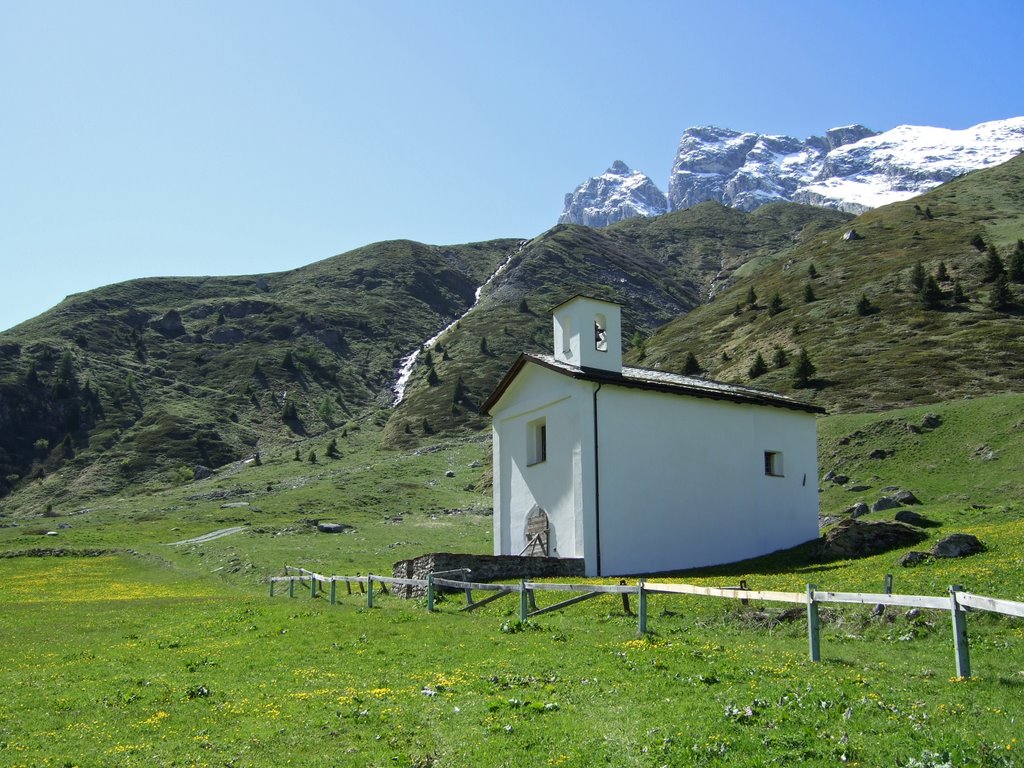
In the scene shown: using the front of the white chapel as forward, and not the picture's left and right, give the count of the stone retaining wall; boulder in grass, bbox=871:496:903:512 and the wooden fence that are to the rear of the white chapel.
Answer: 1

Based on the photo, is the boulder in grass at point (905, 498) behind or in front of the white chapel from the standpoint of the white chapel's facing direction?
behind

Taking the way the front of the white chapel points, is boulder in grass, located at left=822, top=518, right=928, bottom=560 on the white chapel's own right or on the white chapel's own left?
on the white chapel's own left

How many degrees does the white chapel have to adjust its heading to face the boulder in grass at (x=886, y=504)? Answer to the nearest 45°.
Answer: approximately 180°

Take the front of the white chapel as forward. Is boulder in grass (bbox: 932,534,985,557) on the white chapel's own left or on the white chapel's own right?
on the white chapel's own left

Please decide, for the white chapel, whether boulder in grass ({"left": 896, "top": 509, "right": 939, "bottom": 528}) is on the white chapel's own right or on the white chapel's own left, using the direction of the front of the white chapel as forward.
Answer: on the white chapel's own left

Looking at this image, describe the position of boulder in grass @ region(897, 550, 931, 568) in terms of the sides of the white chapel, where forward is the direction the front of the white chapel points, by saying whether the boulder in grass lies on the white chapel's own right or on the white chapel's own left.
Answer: on the white chapel's own left

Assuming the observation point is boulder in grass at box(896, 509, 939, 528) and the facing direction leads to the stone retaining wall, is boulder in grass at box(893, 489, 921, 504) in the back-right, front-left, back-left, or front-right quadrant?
back-right

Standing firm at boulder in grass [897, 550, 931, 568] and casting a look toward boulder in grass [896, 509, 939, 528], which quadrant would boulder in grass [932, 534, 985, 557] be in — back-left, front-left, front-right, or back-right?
front-right

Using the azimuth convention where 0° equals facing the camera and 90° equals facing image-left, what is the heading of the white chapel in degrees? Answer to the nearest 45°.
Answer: approximately 45°

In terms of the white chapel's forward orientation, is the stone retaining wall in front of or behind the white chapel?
in front
